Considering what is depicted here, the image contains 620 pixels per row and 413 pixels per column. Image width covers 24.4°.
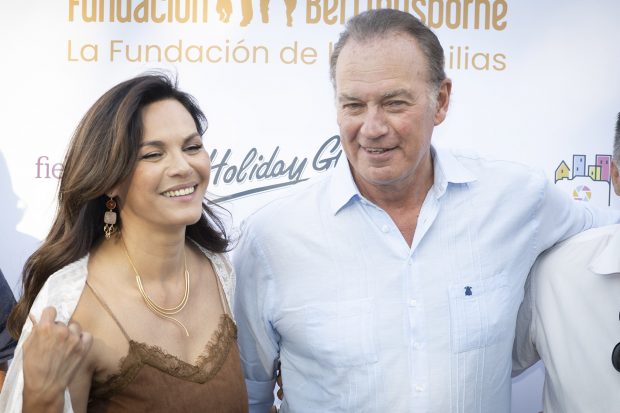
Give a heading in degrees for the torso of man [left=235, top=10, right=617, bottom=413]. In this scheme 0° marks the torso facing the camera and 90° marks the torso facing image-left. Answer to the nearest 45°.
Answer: approximately 0°

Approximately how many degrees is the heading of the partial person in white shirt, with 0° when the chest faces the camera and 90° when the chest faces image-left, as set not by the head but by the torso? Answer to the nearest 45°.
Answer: approximately 0°

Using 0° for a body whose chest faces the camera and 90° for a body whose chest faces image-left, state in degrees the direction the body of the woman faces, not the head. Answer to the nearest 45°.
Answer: approximately 315°

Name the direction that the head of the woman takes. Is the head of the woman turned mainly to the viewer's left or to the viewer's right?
to the viewer's right

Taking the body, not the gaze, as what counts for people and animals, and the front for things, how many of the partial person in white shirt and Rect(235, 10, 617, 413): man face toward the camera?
2

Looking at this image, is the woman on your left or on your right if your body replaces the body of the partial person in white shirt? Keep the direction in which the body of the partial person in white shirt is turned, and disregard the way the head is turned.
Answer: on your right
